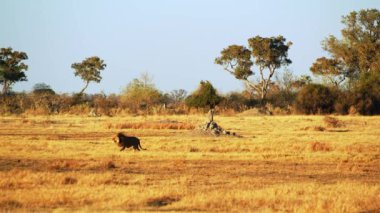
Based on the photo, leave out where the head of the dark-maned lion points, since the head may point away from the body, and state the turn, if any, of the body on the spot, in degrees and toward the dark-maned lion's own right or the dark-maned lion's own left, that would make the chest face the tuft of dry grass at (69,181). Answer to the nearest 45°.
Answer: approximately 90° to the dark-maned lion's own left

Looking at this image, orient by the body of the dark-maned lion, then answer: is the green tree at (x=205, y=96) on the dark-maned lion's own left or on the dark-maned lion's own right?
on the dark-maned lion's own right

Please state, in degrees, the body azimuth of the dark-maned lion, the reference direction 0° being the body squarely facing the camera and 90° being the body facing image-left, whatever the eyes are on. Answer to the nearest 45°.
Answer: approximately 90°

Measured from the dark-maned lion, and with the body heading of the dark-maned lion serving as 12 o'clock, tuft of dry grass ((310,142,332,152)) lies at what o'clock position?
The tuft of dry grass is roughly at 6 o'clock from the dark-maned lion.
